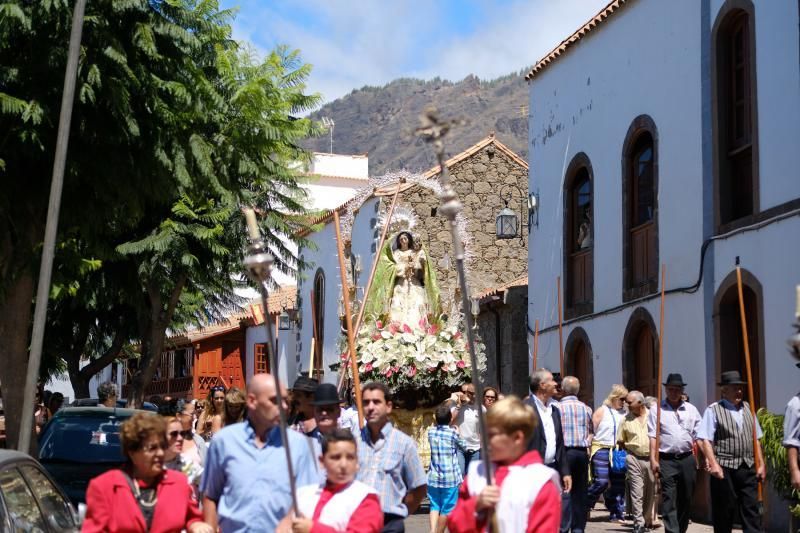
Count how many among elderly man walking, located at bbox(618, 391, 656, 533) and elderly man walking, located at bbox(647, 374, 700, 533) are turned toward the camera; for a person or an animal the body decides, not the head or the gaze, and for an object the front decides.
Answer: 2

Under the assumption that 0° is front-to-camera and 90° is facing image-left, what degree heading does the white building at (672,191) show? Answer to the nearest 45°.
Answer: approximately 45°

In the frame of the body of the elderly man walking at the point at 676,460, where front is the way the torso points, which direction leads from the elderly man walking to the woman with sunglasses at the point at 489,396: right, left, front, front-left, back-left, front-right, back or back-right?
back-right

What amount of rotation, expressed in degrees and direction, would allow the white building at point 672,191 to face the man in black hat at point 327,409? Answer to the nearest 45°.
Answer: approximately 45° to its left

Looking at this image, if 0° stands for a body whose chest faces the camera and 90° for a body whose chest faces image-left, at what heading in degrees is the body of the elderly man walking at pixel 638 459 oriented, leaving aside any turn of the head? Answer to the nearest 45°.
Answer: approximately 0°

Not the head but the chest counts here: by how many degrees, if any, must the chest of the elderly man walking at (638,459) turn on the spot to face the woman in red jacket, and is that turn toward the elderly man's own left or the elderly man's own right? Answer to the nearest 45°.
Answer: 0° — they already face them

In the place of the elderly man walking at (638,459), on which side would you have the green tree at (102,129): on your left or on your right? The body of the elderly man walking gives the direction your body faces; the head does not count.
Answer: on your right

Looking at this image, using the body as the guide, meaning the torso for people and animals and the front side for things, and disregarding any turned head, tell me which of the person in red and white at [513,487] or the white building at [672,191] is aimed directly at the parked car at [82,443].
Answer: the white building

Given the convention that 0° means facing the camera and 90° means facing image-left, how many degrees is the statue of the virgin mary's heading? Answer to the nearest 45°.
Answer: approximately 0°

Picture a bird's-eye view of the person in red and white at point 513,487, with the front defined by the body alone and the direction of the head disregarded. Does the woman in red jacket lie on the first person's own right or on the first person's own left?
on the first person's own right

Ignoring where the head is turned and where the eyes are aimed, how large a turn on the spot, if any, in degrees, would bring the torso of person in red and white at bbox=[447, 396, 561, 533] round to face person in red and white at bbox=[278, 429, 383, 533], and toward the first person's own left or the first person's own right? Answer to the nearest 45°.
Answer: approximately 90° to the first person's own right
